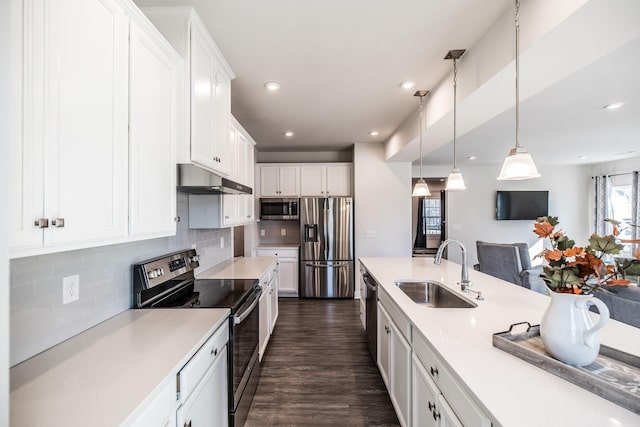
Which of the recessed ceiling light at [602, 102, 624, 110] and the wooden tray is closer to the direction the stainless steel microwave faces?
the wooden tray

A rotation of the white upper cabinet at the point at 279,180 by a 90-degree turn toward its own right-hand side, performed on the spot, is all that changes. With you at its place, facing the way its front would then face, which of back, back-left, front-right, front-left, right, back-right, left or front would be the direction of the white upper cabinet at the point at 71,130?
left

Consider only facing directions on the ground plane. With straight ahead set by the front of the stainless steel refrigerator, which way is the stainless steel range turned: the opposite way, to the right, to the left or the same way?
to the left

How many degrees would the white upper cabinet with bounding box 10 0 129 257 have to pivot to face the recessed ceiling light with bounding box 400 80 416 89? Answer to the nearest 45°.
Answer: approximately 45° to its left

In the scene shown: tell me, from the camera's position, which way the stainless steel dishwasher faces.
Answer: facing to the left of the viewer

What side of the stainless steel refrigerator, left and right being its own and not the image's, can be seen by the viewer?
front

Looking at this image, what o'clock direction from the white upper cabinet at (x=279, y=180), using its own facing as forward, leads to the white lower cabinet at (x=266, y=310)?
The white lower cabinet is roughly at 12 o'clock from the white upper cabinet.

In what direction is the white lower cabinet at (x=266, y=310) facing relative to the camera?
to the viewer's right

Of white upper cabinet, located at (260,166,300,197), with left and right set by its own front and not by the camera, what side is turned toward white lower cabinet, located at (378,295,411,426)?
front

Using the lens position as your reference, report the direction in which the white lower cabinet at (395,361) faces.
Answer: facing to the left of the viewer

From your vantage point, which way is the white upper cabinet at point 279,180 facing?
toward the camera

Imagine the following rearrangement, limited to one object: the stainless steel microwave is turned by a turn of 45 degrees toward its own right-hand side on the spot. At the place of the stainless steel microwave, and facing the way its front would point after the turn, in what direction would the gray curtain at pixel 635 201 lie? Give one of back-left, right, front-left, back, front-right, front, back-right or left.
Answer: back-left

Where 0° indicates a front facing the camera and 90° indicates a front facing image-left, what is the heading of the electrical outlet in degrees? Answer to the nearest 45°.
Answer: approximately 315°

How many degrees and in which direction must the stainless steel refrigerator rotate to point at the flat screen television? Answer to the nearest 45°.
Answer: approximately 135° to its left

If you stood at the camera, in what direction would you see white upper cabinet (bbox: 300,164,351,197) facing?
facing the viewer

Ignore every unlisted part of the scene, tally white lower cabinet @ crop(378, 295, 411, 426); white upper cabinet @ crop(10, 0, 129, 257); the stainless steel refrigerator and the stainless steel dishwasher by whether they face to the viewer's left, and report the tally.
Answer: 2

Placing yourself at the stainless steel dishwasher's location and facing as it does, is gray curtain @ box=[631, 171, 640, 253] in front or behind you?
behind

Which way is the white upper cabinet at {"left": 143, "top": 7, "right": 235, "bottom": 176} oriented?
to the viewer's right

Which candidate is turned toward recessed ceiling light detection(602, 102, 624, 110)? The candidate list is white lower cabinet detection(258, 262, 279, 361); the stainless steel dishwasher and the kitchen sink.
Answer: the white lower cabinet
